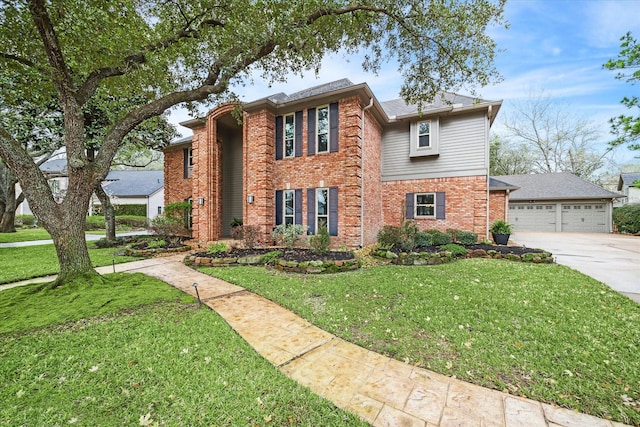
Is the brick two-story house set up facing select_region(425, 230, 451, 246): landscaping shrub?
no

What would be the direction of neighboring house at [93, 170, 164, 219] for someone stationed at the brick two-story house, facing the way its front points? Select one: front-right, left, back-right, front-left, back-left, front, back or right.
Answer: right

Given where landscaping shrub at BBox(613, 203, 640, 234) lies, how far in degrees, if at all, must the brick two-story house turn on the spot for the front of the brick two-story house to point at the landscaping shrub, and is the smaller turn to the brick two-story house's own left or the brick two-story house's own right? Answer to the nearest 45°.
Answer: approximately 135° to the brick two-story house's own left

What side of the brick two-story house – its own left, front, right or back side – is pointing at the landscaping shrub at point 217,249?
front

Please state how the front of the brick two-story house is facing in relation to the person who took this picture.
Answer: facing the viewer and to the left of the viewer

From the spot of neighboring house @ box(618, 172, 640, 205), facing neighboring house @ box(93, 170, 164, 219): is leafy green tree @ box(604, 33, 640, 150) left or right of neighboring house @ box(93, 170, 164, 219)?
left

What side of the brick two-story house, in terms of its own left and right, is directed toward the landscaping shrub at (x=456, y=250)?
left

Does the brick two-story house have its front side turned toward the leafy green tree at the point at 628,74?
no

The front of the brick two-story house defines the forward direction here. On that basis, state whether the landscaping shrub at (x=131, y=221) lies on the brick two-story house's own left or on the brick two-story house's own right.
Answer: on the brick two-story house's own right

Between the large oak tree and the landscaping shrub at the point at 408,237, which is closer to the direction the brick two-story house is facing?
the large oak tree

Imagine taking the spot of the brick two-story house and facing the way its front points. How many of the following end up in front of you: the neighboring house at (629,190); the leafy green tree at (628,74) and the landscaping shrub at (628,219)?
0
